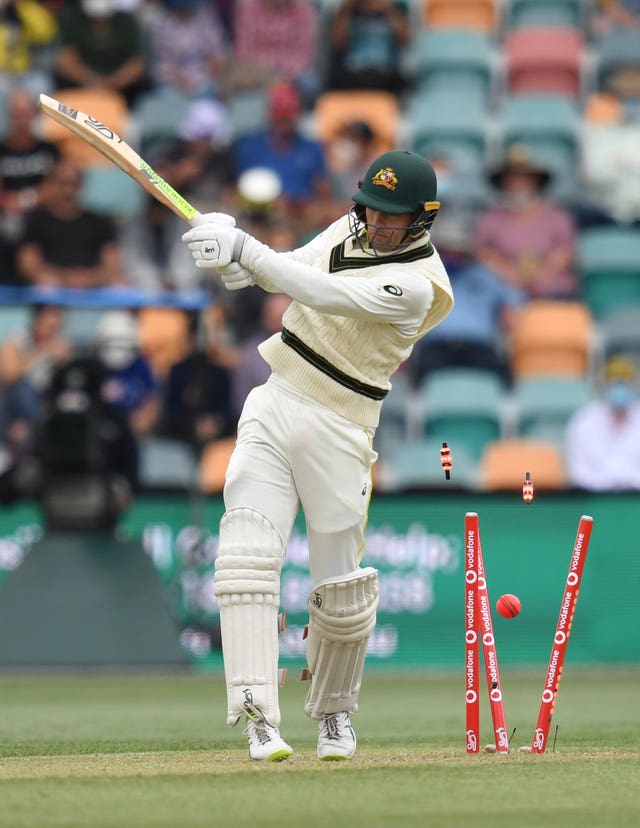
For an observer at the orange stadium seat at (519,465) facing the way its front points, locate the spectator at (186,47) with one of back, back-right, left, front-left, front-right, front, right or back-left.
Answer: back-right

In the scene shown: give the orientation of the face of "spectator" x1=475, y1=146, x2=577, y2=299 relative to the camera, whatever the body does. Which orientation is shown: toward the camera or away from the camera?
toward the camera

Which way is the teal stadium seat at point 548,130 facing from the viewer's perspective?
toward the camera

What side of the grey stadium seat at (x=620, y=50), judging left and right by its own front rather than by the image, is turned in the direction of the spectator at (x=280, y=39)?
right

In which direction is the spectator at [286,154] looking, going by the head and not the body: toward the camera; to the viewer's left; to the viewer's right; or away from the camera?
toward the camera

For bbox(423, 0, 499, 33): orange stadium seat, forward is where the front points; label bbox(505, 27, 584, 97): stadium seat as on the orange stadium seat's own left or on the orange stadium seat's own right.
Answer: on the orange stadium seat's own left

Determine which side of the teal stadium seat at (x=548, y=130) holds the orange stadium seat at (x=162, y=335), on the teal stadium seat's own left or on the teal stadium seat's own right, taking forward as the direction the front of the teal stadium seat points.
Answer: on the teal stadium seat's own right

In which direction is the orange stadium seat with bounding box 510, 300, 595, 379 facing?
toward the camera

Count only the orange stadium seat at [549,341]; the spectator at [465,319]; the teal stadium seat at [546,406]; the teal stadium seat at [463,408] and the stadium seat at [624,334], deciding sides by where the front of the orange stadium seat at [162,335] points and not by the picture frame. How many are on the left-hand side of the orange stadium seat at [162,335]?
5

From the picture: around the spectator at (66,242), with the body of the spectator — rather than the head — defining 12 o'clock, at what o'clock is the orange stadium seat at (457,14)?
The orange stadium seat is roughly at 8 o'clock from the spectator.

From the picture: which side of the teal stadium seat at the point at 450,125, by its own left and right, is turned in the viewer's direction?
front

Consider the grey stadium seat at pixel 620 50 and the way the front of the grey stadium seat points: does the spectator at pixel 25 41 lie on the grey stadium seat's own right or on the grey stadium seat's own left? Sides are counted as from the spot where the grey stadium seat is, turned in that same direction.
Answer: on the grey stadium seat's own right

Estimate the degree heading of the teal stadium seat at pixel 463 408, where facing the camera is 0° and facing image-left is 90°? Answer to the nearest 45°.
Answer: approximately 0°

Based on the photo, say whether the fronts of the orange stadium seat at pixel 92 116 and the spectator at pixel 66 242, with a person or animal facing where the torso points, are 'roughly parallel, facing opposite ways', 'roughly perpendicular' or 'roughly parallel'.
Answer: roughly parallel

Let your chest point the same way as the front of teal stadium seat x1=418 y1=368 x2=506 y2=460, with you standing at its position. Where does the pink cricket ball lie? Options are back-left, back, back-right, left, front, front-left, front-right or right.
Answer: front

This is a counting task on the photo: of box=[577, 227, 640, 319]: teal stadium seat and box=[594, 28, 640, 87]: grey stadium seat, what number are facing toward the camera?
2
